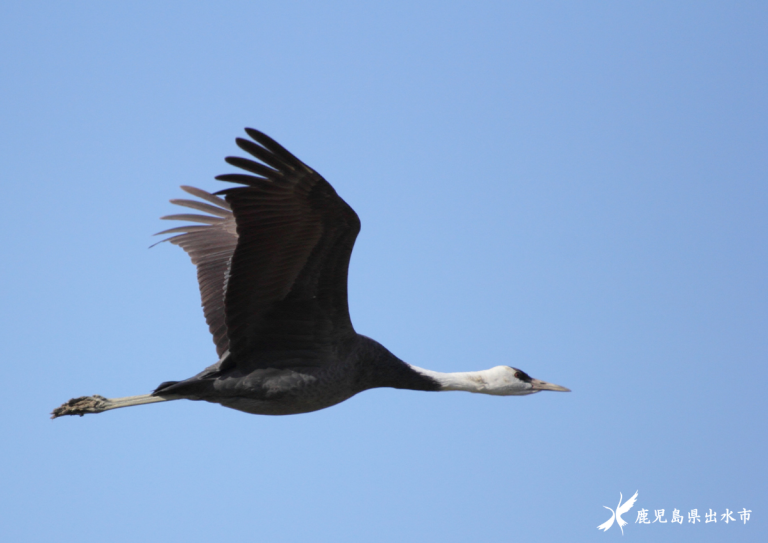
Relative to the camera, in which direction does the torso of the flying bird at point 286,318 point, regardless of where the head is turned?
to the viewer's right
